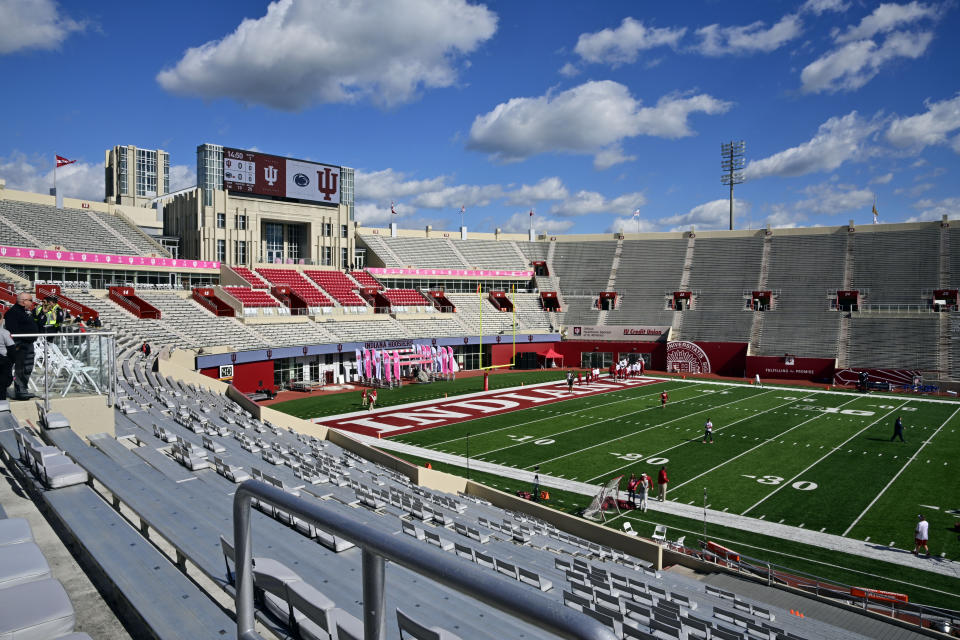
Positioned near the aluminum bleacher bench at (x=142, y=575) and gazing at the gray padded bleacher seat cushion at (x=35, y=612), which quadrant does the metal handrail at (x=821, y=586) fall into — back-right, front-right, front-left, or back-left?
back-left

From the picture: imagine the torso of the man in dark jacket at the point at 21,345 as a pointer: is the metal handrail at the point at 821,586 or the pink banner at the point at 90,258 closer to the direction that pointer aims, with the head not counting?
the metal handrail

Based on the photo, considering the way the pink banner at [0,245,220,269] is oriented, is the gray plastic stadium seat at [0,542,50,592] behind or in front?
in front

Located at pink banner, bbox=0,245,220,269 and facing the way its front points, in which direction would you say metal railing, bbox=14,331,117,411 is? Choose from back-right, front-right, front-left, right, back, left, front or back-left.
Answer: front-right

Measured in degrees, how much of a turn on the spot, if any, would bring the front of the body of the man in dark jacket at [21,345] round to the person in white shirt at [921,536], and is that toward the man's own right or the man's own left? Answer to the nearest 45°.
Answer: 0° — they already face them

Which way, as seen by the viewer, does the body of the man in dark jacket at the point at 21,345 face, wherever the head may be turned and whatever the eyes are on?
to the viewer's right

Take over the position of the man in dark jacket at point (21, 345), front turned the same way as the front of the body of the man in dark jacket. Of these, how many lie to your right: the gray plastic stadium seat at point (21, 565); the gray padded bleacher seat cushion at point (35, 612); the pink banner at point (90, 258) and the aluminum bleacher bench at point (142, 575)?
3

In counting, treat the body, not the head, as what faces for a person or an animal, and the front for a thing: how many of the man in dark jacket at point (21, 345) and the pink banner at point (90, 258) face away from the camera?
0

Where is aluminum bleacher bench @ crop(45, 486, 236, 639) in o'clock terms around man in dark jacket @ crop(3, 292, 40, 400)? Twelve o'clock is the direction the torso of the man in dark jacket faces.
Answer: The aluminum bleacher bench is roughly at 3 o'clock from the man in dark jacket.

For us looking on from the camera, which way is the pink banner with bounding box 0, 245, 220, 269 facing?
facing the viewer and to the right of the viewer

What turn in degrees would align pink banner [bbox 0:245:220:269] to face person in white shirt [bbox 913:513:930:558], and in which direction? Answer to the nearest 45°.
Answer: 0° — it already faces them
